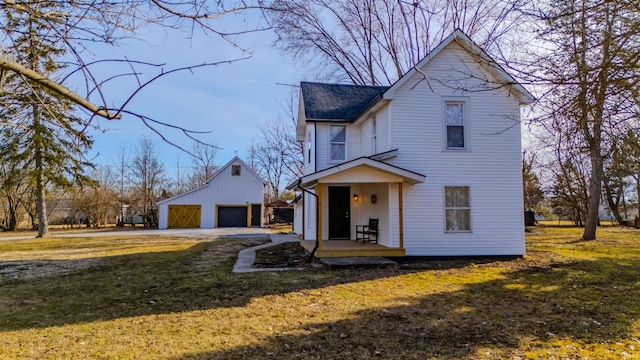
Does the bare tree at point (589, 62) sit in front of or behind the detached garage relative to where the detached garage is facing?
in front

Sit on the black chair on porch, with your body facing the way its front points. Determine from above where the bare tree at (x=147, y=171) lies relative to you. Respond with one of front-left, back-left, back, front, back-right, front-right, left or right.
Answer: right

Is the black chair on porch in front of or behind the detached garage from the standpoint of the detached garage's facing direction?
in front

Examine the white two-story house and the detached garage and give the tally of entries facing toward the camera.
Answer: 2

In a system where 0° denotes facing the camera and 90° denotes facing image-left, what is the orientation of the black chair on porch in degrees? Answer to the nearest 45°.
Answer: approximately 45°

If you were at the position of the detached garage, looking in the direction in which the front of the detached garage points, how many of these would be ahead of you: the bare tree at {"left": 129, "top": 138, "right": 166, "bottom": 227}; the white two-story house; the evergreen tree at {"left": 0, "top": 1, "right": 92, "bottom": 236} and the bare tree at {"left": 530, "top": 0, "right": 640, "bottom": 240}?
3

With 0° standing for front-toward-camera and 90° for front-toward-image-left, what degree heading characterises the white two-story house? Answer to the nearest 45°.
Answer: approximately 0°

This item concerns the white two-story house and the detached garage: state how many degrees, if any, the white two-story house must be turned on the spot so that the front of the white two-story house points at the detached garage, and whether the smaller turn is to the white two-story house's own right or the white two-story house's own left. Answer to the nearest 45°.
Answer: approximately 135° to the white two-story house's own right
